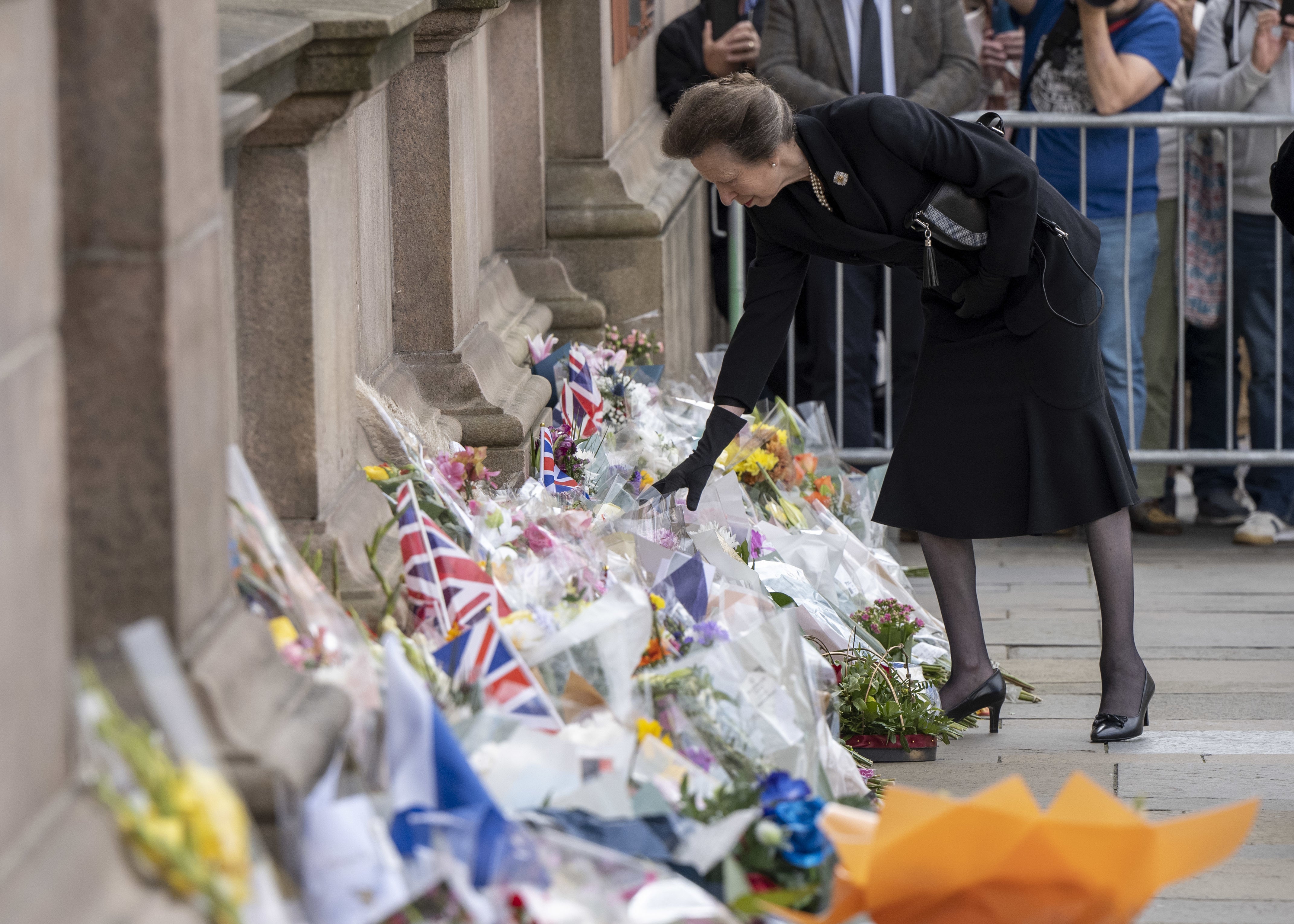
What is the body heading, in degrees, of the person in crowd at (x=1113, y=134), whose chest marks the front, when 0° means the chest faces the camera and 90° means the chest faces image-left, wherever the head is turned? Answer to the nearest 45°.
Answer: approximately 45°

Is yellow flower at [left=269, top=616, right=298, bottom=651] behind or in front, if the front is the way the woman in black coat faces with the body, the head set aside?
in front

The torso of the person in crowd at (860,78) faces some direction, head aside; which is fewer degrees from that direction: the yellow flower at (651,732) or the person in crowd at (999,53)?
the yellow flower

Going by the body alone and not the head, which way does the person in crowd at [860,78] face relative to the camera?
toward the camera

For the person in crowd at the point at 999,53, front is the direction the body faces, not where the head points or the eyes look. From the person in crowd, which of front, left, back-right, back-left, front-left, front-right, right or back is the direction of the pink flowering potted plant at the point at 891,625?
front

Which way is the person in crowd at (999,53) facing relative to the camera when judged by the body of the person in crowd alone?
toward the camera

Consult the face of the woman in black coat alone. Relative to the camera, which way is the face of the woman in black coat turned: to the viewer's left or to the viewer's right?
to the viewer's left

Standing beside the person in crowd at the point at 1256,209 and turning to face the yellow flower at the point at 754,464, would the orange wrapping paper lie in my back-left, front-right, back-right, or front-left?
front-left

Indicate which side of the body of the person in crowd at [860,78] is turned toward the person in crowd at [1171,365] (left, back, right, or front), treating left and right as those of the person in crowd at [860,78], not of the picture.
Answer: left

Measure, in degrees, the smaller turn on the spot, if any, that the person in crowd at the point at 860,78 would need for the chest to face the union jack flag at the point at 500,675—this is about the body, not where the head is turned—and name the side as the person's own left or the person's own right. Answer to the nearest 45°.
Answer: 0° — they already face it

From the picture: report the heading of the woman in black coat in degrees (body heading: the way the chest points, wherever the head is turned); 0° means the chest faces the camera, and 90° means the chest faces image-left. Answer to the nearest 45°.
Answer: approximately 45°

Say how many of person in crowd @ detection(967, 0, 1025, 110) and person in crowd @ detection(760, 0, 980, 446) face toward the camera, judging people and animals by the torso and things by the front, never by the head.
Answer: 2

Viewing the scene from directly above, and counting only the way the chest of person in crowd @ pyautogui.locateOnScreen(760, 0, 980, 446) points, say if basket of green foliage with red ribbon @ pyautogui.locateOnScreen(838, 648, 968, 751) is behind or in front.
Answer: in front
